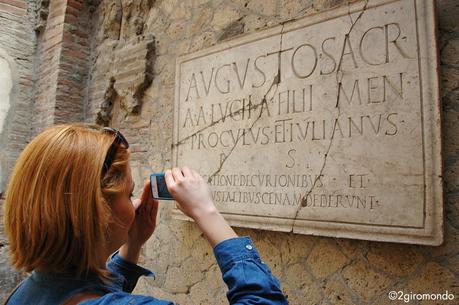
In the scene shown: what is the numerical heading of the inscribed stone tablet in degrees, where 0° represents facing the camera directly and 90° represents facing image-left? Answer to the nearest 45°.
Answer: approximately 45°

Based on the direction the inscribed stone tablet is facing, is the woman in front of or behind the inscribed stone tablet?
in front

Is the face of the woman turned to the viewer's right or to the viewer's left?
to the viewer's right

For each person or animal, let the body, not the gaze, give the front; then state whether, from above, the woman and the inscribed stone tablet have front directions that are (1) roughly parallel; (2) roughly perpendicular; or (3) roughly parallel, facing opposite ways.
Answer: roughly parallel, facing opposite ways

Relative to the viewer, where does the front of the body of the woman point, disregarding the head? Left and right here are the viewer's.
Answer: facing away from the viewer and to the right of the viewer

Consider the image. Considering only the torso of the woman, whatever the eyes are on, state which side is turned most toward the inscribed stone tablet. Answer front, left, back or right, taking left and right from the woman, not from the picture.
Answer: front
